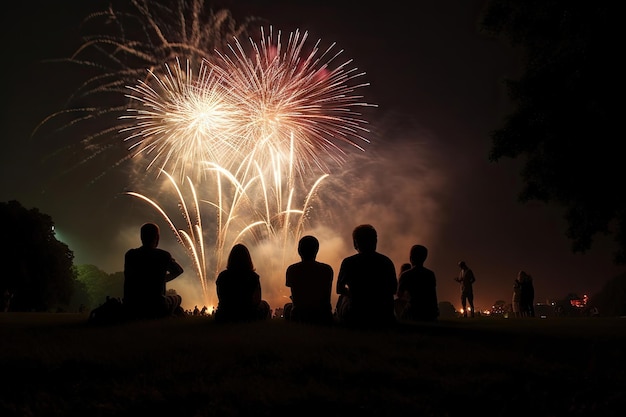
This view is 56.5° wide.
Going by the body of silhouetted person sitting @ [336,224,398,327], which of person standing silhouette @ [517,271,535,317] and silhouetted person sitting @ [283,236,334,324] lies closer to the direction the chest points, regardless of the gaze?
the person standing silhouette

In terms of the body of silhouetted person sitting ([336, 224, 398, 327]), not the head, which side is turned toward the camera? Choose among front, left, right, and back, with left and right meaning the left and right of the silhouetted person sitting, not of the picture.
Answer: back

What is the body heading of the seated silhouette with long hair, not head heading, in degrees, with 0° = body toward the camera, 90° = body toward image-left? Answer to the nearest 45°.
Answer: approximately 180°

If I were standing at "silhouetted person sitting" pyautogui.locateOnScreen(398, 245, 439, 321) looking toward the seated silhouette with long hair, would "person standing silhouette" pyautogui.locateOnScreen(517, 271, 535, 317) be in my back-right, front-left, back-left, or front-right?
back-right

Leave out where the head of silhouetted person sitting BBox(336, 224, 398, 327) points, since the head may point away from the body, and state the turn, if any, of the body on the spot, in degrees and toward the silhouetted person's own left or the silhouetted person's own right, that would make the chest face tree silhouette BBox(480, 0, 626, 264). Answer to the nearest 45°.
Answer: approximately 45° to the silhouetted person's own right

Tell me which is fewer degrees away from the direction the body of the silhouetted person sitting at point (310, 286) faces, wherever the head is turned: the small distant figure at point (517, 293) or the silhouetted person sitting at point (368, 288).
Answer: the small distant figure

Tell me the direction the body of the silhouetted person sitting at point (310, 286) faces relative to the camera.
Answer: away from the camera

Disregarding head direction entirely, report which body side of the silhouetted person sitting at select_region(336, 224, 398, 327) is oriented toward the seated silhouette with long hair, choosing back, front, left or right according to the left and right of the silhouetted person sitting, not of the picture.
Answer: left

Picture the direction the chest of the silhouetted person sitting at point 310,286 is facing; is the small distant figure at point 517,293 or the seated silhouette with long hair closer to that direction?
the small distant figure

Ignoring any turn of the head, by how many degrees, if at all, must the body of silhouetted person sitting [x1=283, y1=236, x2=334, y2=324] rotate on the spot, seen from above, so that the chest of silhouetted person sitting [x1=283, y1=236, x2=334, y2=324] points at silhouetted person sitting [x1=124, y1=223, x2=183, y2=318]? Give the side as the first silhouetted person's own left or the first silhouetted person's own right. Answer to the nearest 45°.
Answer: approximately 90° to the first silhouetted person's own left

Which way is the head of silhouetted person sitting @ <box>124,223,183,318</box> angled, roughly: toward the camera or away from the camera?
away from the camera

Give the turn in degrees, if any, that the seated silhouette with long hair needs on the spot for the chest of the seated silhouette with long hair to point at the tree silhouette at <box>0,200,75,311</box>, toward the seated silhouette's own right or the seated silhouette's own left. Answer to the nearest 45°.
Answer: approximately 45° to the seated silhouette's own left
